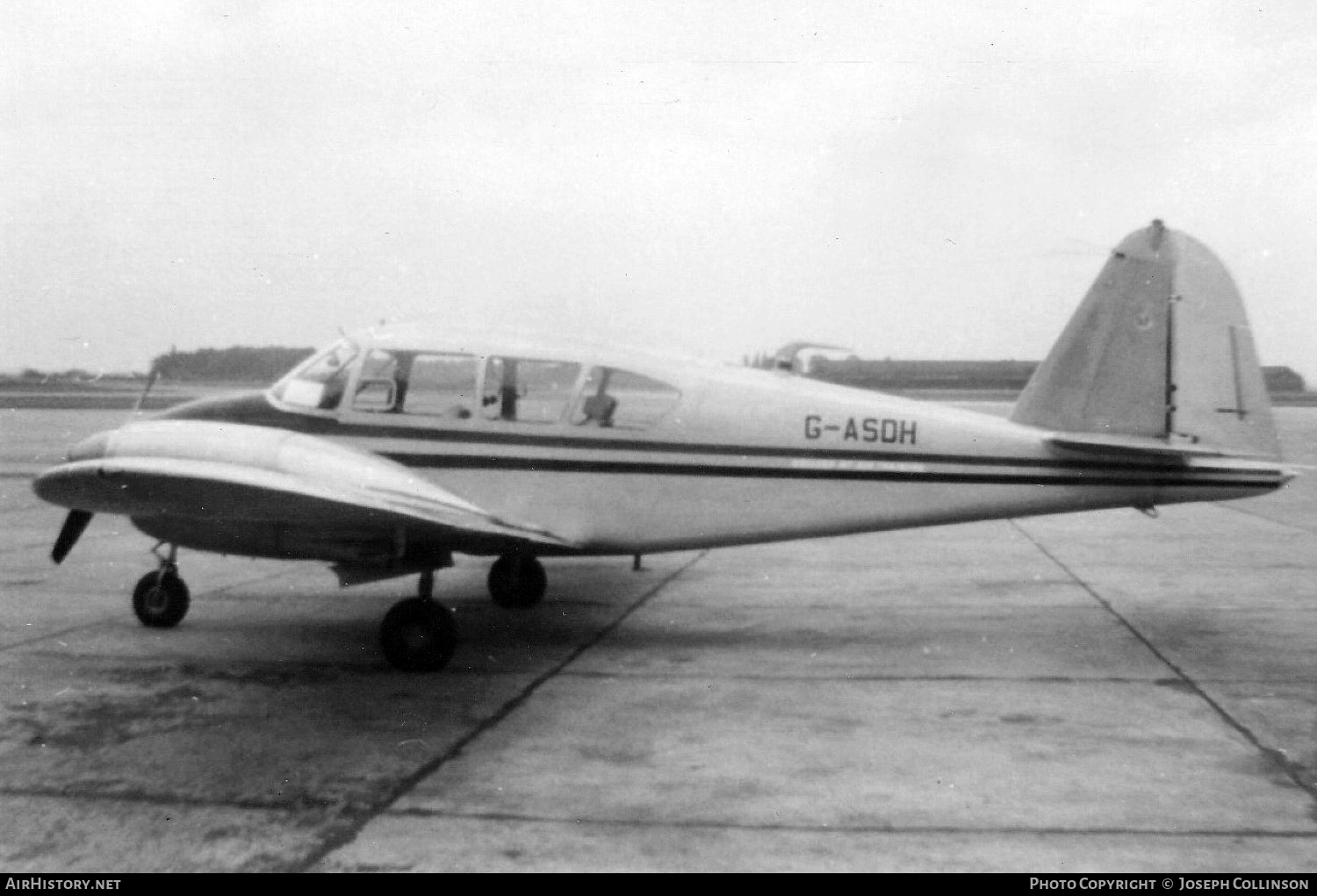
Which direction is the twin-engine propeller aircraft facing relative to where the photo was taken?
to the viewer's left
